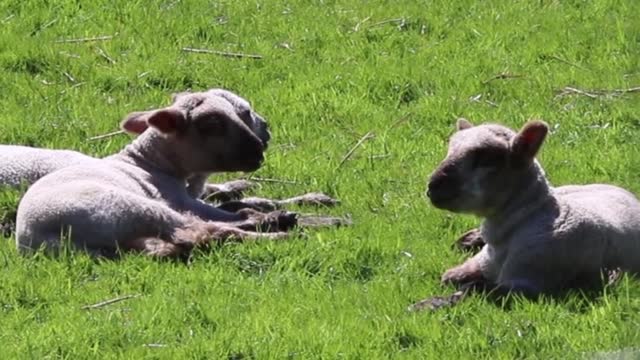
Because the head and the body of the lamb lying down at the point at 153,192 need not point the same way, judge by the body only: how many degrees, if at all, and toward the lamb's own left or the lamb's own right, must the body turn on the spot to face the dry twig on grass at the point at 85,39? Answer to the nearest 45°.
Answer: approximately 90° to the lamb's own left

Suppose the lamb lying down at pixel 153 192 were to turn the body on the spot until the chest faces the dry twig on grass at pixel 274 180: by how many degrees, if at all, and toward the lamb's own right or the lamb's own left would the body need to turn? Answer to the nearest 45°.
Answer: approximately 45° to the lamb's own left

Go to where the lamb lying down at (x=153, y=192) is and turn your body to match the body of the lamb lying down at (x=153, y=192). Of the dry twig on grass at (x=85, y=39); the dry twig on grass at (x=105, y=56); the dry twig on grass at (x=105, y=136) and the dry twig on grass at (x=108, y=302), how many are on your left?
3

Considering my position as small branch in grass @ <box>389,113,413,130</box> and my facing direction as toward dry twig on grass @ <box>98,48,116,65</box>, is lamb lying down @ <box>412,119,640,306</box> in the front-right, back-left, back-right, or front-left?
back-left

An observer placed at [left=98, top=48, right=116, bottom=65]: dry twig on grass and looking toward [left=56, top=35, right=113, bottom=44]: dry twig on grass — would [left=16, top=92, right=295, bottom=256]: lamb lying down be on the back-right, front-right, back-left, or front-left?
back-left

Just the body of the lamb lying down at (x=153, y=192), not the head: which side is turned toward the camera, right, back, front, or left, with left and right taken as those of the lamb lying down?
right

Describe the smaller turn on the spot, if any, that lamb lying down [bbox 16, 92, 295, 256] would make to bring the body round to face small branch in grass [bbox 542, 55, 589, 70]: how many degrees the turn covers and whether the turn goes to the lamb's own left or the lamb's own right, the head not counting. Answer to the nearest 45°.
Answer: approximately 45° to the lamb's own left

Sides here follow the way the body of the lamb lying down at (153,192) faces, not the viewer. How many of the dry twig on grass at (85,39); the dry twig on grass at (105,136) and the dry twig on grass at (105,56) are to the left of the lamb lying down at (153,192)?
3

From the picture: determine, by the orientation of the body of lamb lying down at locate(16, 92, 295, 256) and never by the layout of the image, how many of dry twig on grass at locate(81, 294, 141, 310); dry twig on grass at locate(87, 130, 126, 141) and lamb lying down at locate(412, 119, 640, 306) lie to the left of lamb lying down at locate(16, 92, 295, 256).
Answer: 1

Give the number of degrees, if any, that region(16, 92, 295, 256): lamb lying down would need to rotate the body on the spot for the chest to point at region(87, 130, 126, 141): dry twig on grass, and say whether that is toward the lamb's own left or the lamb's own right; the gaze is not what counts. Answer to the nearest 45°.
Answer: approximately 90° to the lamb's own left

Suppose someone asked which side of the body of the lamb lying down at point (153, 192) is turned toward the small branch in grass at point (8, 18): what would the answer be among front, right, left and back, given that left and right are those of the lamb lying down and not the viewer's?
left
